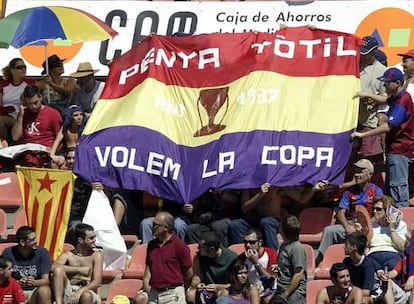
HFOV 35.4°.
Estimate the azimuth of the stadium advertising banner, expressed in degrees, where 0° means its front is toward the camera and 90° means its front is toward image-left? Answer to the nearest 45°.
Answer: approximately 0°

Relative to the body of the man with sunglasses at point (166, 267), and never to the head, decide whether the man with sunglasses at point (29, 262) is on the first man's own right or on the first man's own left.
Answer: on the first man's own right

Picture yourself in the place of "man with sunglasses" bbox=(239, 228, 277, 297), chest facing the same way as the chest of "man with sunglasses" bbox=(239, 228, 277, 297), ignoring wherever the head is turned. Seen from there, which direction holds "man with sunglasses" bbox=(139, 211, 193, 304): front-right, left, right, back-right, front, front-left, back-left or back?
front-right

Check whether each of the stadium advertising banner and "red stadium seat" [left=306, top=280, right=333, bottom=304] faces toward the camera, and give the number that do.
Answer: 2

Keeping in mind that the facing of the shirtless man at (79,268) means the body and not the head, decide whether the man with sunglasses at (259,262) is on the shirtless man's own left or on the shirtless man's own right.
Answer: on the shirtless man's own left

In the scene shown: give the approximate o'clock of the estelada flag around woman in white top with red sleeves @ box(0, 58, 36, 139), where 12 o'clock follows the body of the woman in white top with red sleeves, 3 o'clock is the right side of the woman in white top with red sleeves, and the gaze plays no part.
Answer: The estelada flag is roughly at 1 o'clock from the woman in white top with red sleeves.

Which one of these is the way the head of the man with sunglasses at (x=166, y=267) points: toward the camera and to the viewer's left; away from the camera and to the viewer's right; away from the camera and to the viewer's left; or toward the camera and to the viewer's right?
toward the camera and to the viewer's left

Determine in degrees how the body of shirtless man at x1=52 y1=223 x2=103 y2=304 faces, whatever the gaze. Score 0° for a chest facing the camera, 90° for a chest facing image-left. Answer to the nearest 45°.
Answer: approximately 0°
